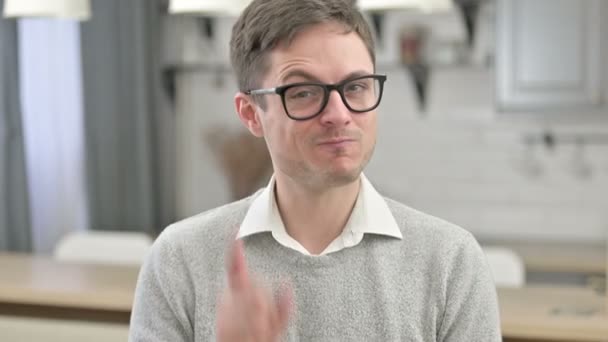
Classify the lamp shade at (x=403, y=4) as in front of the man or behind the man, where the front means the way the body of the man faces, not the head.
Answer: behind

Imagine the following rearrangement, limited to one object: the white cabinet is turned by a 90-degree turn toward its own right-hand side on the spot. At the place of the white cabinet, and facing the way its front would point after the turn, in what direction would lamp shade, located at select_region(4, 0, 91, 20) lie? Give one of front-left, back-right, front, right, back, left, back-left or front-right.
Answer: front-left

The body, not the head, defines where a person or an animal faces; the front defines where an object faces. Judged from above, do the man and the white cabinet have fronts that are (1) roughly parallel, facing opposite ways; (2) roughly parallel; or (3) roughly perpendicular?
roughly parallel

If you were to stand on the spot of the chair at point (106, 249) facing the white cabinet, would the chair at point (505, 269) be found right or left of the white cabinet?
right

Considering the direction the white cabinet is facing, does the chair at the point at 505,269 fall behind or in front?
in front

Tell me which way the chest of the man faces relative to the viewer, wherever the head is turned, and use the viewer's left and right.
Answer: facing the viewer

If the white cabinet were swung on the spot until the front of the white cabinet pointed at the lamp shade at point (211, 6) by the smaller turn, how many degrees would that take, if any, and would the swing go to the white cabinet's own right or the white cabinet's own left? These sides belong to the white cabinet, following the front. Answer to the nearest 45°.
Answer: approximately 45° to the white cabinet's own right

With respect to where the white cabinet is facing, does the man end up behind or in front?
in front

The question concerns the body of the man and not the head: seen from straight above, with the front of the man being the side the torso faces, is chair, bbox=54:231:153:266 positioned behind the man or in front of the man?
behind

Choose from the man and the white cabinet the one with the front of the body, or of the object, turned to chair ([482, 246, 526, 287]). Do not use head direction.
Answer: the white cabinet

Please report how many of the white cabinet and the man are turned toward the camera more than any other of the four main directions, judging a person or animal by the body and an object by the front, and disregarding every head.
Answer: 2
